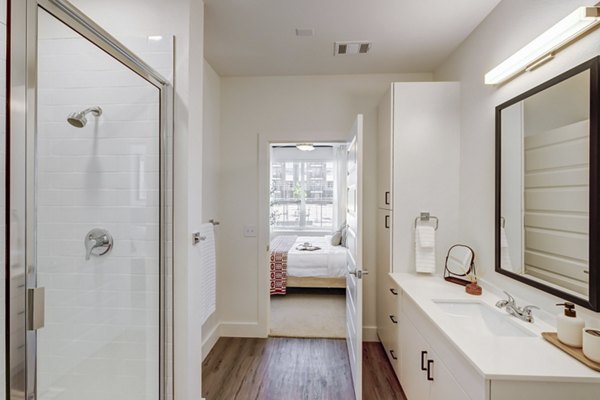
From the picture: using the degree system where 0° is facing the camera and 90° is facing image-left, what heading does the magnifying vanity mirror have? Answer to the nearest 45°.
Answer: approximately 45°

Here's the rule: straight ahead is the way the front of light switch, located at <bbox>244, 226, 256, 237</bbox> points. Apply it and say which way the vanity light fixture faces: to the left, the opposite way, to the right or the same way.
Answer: to the right

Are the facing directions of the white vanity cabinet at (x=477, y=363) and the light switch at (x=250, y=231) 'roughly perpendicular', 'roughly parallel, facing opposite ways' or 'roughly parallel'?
roughly perpendicular

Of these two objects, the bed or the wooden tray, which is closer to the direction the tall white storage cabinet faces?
the bed

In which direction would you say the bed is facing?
to the viewer's left

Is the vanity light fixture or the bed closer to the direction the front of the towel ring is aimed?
the vanity light fixture

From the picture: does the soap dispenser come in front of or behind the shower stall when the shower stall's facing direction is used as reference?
in front

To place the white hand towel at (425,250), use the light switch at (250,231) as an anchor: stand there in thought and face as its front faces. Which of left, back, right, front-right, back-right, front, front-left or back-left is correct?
front-left

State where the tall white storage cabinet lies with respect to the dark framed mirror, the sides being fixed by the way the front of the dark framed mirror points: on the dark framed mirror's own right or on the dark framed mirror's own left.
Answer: on the dark framed mirror's own right

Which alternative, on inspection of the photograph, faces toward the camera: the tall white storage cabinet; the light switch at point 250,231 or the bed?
the light switch
